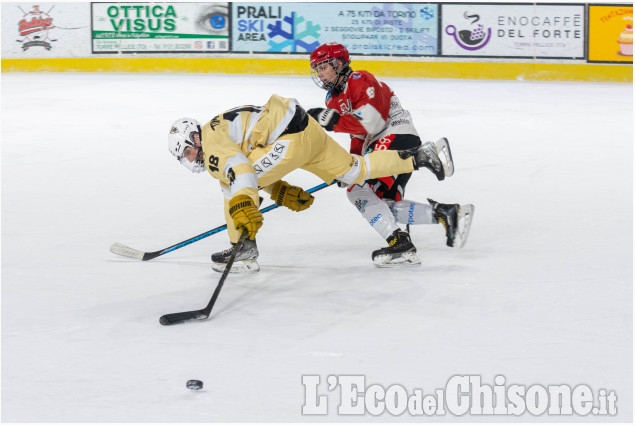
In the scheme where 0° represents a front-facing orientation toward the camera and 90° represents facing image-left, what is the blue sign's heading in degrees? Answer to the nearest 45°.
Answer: approximately 0°

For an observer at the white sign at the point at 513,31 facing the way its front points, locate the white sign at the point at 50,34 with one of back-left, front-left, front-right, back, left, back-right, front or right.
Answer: right

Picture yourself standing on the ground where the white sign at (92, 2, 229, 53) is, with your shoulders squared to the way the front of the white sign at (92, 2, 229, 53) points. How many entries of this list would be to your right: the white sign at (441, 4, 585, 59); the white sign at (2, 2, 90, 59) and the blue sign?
1

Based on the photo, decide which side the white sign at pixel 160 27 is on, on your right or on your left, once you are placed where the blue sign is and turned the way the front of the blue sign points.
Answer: on your right

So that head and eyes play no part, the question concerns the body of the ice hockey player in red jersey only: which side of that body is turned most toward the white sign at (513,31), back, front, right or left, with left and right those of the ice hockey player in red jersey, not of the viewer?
right

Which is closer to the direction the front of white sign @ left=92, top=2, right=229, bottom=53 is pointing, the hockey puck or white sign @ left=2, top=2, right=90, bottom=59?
the hockey puck

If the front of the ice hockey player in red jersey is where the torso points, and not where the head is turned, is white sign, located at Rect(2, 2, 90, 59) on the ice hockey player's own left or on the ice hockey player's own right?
on the ice hockey player's own right

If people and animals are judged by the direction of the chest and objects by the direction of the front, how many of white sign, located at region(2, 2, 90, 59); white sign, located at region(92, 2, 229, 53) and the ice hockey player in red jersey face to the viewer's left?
1

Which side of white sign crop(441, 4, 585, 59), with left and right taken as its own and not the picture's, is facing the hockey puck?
front
